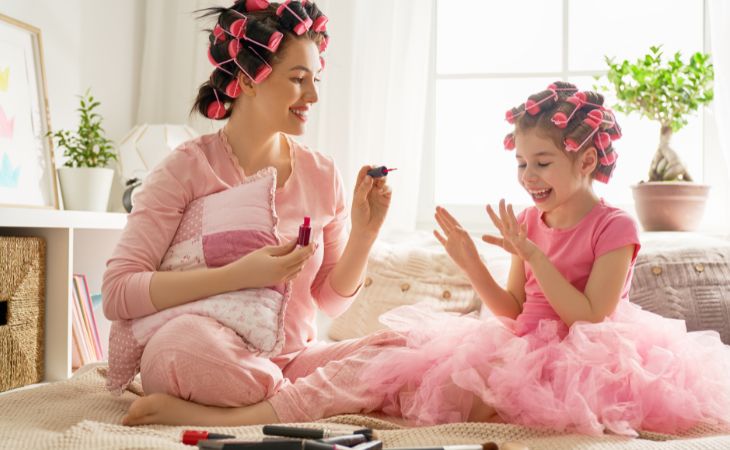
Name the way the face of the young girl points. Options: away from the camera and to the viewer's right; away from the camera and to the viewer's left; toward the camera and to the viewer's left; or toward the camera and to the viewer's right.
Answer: toward the camera and to the viewer's left

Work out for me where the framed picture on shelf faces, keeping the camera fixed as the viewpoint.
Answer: facing the viewer and to the right of the viewer

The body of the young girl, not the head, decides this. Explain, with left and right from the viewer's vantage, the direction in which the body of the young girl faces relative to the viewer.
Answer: facing the viewer and to the left of the viewer

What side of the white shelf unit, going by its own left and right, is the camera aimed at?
front

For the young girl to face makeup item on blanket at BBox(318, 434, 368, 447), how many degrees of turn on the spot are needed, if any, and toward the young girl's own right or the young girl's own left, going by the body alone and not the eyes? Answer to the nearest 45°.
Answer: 0° — they already face it

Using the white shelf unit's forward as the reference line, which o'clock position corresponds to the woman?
The woman is roughly at 11 o'clock from the white shelf unit.

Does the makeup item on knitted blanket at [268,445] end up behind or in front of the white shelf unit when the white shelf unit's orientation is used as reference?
in front

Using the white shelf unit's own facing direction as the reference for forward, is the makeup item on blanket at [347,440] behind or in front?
in front

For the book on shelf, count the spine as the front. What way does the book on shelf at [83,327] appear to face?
toward the camera
